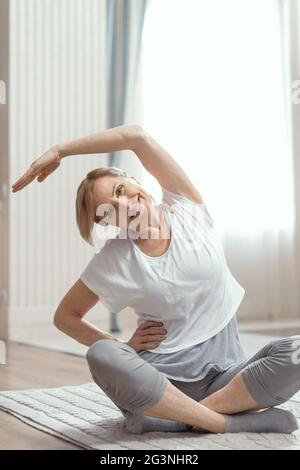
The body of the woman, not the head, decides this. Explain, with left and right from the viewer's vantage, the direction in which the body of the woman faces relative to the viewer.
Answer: facing the viewer
